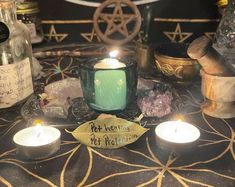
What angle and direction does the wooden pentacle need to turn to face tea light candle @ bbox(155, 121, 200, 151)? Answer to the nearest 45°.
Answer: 0° — it already faces it

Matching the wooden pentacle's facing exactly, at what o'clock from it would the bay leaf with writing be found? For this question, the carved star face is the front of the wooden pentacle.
The bay leaf with writing is roughly at 12 o'clock from the wooden pentacle.
